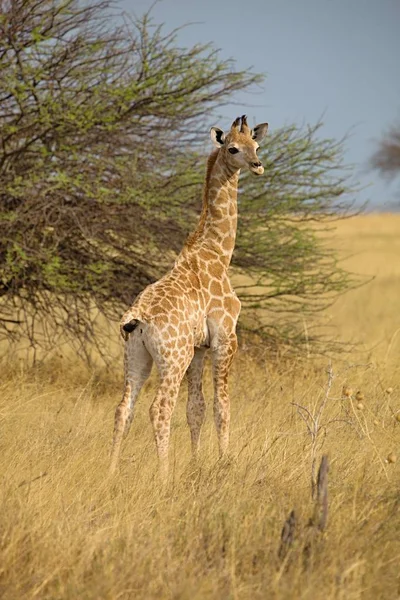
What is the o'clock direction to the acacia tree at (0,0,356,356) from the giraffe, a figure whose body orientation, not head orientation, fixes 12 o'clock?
The acacia tree is roughly at 10 o'clock from the giraffe.

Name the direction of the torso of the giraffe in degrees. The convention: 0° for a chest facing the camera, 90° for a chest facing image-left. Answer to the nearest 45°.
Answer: approximately 225°
